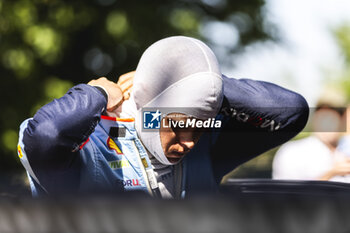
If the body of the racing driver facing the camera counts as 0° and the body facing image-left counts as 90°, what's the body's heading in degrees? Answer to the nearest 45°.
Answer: approximately 315°
